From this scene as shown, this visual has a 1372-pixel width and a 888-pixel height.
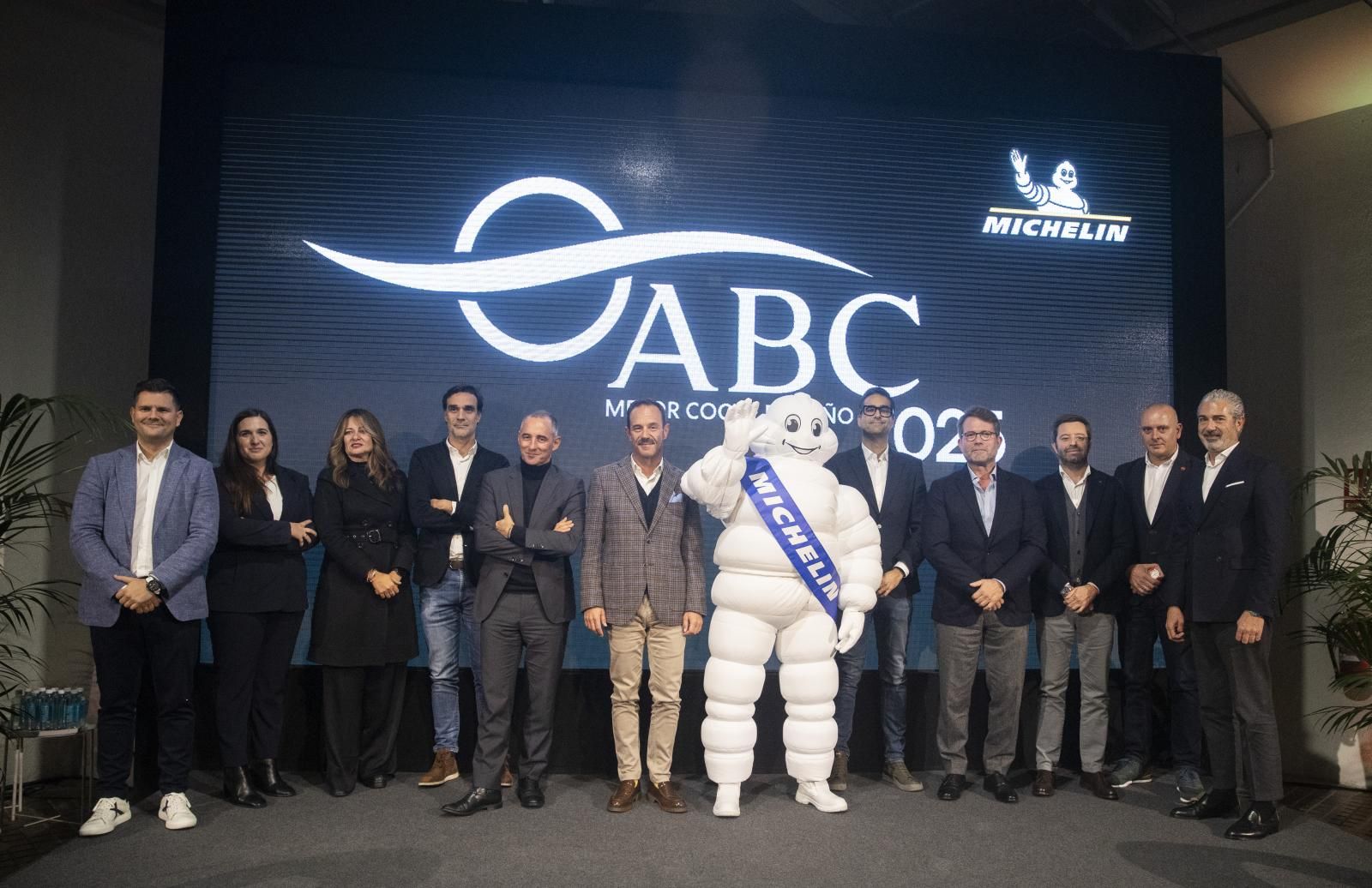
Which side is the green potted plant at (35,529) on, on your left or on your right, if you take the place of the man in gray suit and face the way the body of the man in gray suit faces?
on your right

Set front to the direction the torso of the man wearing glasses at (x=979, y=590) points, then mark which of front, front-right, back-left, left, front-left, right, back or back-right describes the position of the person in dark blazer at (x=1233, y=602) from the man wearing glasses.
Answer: left

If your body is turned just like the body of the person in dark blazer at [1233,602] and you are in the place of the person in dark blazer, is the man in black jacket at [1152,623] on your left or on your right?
on your right

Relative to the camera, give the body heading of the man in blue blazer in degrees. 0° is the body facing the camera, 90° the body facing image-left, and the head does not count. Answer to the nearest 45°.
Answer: approximately 0°

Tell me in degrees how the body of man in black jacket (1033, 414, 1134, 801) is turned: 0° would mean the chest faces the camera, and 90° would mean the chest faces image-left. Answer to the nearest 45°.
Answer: approximately 0°

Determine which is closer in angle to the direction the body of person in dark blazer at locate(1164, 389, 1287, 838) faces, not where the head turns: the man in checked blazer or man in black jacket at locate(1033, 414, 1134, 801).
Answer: the man in checked blazer

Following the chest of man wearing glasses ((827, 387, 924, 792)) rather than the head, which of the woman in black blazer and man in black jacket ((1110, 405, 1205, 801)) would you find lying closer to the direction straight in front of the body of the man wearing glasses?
the woman in black blazer

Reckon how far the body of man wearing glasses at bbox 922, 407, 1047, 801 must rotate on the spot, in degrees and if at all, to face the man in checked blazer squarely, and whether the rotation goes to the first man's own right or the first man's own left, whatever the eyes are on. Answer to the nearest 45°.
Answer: approximately 45° to the first man's own right

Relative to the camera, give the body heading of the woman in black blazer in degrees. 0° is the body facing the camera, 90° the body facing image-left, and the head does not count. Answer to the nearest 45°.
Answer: approximately 315°
